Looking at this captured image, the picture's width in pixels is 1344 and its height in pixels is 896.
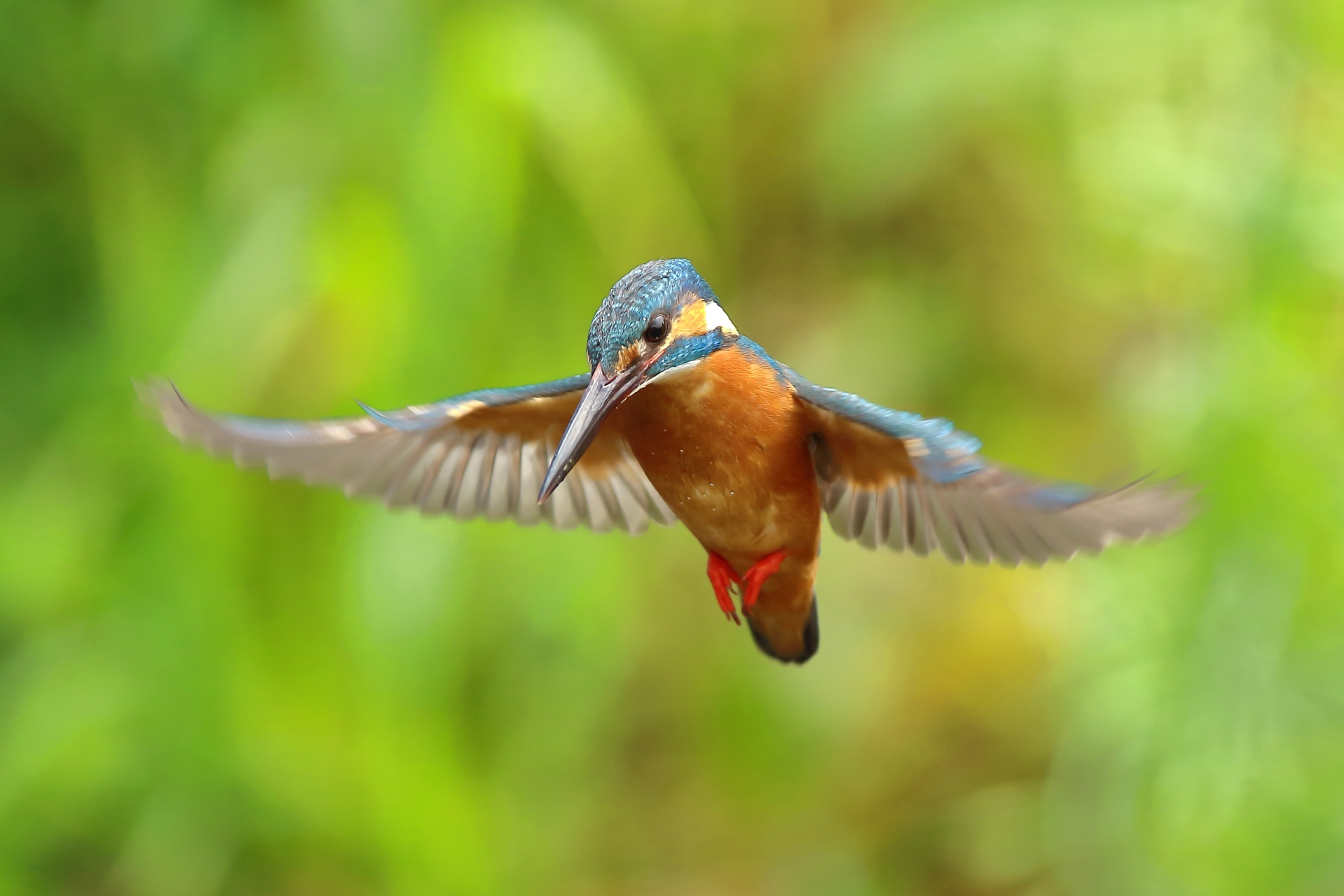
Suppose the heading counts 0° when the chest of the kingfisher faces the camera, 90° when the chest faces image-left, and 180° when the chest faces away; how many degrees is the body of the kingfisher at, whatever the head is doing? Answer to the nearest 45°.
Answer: approximately 45°
